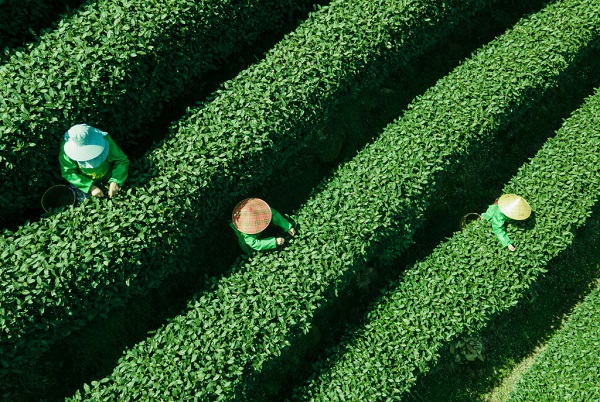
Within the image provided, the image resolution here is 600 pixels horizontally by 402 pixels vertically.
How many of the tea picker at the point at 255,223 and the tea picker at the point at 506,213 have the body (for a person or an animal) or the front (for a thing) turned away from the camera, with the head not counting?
0

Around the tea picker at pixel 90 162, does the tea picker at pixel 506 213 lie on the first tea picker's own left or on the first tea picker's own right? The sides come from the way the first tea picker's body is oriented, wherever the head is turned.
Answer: on the first tea picker's own left

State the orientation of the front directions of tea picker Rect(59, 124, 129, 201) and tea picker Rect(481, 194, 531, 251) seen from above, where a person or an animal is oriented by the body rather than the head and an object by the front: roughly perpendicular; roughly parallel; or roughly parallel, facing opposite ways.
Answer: roughly parallel

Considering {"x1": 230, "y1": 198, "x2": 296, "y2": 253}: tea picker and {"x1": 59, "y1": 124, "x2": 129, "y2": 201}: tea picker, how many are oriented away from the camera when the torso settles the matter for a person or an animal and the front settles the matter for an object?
0

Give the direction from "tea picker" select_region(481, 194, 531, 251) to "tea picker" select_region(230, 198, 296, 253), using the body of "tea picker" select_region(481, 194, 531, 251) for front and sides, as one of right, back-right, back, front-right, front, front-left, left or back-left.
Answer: back-right

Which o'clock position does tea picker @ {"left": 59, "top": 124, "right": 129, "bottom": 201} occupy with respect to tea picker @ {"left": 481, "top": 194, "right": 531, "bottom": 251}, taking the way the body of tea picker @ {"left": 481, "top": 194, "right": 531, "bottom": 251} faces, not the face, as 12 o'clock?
tea picker @ {"left": 59, "top": 124, "right": 129, "bottom": 201} is roughly at 4 o'clock from tea picker @ {"left": 481, "top": 194, "right": 531, "bottom": 251}.

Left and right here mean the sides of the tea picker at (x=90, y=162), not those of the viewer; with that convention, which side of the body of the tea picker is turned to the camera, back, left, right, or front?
front

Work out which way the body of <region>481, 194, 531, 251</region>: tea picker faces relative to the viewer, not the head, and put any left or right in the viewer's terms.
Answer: facing the viewer and to the right of the viewer
